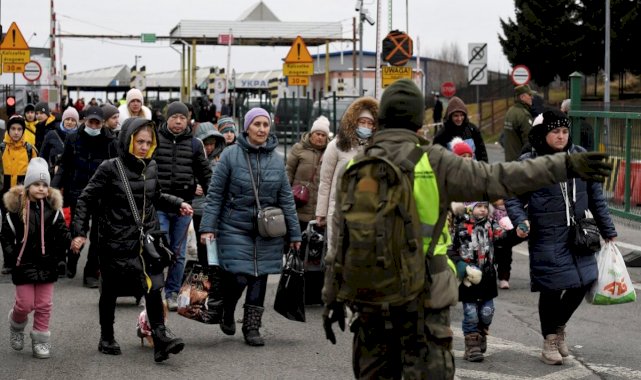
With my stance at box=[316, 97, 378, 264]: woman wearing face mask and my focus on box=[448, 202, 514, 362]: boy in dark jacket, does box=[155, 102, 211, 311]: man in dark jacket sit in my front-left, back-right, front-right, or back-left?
back-right

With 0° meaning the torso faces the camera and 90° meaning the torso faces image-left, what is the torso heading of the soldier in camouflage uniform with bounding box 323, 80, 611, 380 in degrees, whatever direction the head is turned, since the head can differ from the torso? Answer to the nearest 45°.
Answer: approximately 180°

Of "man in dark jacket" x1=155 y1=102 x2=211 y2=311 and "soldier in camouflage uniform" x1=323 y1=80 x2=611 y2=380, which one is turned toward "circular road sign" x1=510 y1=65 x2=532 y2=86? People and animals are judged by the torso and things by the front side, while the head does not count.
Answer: the soldier in camouflage uniform

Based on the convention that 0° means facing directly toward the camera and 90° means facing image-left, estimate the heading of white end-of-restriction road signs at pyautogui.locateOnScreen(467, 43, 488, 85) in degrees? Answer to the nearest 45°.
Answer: approximately 0°

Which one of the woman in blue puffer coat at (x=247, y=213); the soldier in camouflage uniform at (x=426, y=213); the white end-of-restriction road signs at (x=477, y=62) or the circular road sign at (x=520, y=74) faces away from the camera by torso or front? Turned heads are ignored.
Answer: the soldier in camouflage uniform

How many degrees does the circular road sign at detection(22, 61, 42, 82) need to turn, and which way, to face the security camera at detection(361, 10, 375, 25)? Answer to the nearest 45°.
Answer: approximately 135° to its left

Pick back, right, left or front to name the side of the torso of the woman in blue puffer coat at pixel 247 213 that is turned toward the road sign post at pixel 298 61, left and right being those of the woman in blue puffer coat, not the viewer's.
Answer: back

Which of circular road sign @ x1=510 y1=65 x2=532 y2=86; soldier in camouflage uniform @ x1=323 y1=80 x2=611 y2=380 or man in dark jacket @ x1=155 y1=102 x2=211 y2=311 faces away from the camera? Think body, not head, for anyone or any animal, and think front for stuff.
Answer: the soldier in camouflage uniform

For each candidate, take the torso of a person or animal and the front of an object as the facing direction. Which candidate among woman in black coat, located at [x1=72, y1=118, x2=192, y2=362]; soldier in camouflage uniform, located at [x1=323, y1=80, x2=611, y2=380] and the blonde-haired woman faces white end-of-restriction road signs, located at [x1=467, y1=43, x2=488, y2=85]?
the soldier in camouflage uniform
